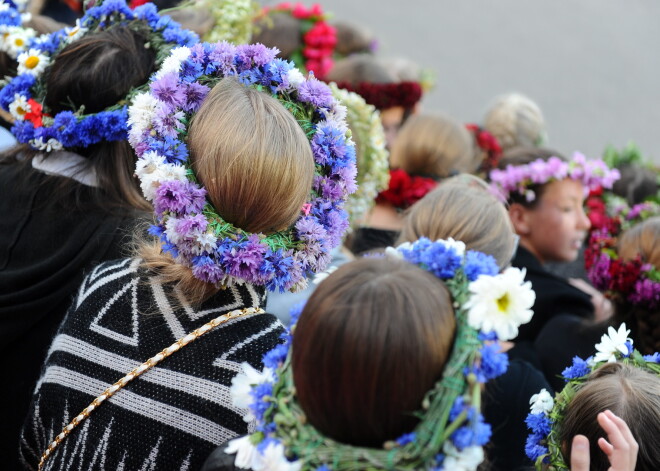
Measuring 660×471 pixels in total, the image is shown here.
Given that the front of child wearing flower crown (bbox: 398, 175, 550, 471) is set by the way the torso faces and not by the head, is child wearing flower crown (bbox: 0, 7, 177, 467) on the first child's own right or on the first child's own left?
on the first child's own left

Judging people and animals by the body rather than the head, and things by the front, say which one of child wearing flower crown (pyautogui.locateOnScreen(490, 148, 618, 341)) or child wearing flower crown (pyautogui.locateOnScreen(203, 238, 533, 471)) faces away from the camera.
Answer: child wearing flower crown (pyautogui.locateOnScreen(203, 238, 533, 471))

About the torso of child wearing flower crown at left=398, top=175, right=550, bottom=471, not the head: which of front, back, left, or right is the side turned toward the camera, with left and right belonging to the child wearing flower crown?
back

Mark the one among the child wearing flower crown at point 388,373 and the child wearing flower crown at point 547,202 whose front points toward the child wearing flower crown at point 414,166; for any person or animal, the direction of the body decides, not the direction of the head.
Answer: the child wearing flower crown at point 388,373

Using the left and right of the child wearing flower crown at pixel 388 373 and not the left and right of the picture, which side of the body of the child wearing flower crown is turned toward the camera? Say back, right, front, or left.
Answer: back

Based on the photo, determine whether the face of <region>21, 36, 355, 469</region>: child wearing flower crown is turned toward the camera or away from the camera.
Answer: away from the camera

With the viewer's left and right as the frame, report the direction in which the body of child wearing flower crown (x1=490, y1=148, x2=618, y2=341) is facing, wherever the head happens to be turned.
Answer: facing to the right of the viewer

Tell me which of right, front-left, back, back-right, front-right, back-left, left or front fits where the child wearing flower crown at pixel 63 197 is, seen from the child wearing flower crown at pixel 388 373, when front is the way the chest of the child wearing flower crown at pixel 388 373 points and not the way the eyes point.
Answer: front-left

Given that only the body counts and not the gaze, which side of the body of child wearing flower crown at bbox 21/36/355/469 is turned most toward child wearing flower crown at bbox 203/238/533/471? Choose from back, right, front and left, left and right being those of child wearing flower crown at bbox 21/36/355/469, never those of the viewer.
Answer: right

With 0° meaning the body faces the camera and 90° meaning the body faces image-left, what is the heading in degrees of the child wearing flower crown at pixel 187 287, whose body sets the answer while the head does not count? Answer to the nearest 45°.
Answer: approximately 225°

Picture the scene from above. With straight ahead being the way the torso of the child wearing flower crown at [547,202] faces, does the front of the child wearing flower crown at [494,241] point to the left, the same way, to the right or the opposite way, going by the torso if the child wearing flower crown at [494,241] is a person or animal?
to the left

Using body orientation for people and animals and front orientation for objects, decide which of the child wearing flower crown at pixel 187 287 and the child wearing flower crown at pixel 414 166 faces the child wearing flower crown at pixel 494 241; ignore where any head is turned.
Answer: the child wearing flower crown at pixel 187 287
